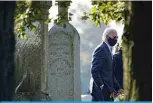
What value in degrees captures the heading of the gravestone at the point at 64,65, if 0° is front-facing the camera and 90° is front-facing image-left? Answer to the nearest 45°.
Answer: approximately 45°

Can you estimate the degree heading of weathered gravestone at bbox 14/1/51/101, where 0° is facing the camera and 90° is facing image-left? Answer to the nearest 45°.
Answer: approximately 45°

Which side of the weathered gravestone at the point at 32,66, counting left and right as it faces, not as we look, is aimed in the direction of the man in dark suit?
left
